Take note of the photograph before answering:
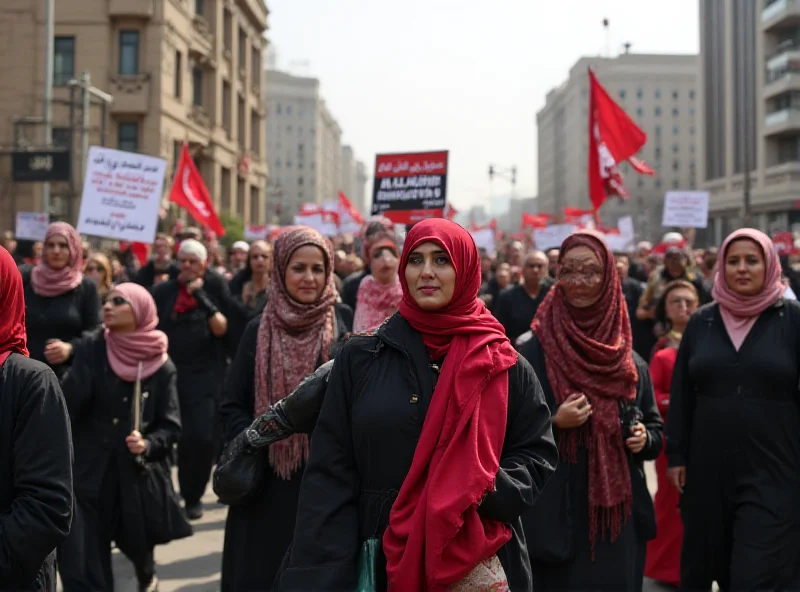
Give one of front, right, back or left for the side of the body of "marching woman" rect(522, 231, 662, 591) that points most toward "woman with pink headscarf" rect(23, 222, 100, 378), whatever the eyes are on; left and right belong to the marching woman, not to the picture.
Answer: right

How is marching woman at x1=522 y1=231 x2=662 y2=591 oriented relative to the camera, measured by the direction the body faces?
toward the camera

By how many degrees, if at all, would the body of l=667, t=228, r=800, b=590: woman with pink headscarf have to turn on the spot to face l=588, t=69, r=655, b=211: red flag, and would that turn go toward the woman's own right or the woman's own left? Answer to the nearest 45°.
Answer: approximately 180°

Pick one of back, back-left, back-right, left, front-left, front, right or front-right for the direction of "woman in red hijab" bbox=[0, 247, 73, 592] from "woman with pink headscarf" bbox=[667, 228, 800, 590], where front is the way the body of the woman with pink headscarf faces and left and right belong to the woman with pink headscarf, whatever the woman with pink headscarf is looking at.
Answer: front-right

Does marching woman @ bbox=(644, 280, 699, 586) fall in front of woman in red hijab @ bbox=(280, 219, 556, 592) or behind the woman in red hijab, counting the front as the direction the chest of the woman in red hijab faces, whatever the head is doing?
behind

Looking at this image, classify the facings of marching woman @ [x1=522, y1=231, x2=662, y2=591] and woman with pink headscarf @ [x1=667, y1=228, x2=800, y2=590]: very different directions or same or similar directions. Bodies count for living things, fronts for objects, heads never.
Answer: same or similar directions

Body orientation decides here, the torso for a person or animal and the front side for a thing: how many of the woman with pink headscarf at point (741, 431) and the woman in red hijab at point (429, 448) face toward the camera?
2

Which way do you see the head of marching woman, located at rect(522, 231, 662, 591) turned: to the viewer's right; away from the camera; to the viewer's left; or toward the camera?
toward the camera

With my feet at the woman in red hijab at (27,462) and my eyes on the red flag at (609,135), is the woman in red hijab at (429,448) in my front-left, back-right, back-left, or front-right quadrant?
front-right

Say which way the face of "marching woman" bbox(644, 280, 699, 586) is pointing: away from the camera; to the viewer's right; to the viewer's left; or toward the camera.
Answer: toward the camera

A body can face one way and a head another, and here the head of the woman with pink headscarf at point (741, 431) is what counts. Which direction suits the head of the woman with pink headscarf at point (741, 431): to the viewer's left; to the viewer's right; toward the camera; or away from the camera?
toward the camera

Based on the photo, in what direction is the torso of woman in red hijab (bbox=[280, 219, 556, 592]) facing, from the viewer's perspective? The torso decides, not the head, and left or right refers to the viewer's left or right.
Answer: facing the viewer

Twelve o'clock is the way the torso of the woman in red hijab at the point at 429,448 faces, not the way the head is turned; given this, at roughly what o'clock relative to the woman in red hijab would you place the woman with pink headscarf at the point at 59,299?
The woman with pink headscarf is roughly at 5 o'clock from the woman in red hijab.

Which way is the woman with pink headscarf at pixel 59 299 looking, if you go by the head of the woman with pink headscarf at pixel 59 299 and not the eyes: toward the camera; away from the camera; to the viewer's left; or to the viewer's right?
toward the camera
